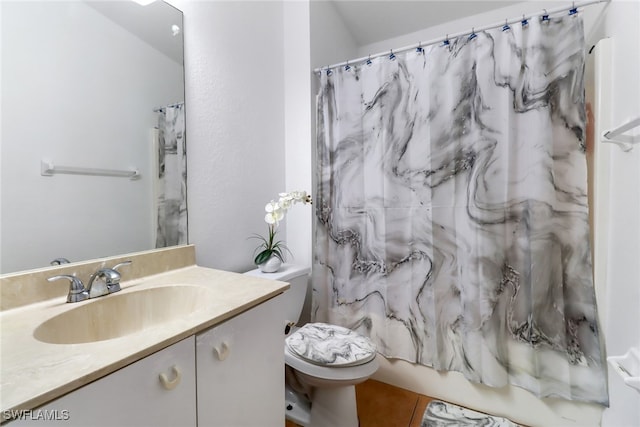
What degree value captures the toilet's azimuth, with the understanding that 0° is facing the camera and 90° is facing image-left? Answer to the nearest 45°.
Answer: approximately 315°

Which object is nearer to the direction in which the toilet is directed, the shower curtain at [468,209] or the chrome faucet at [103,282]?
the shower curtain

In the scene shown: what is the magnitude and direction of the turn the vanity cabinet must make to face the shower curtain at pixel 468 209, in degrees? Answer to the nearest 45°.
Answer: approximately 45° to its left

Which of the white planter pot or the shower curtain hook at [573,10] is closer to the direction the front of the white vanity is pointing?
the shower curtain hook

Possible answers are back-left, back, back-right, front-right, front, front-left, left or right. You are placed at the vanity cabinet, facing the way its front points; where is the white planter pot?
left

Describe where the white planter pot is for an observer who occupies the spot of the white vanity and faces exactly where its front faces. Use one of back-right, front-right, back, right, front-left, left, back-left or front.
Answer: left

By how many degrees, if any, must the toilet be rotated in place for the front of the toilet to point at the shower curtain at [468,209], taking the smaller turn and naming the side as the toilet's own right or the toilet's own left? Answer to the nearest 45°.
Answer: approximately 45° to the toilet's own left
